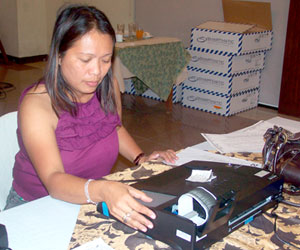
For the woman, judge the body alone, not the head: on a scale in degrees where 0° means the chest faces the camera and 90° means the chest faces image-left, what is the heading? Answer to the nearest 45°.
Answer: approximately 315°

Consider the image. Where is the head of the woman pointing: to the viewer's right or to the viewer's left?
to the viewer's right
